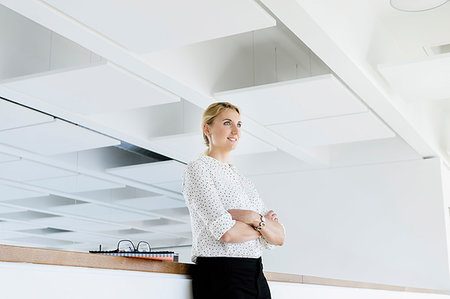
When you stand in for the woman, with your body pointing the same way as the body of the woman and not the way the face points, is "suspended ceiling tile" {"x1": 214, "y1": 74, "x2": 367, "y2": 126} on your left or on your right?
on your left

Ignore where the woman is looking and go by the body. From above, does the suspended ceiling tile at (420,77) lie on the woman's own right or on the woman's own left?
on the woman's own left

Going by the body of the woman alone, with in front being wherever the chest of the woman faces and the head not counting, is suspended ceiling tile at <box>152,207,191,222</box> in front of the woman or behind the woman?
behind

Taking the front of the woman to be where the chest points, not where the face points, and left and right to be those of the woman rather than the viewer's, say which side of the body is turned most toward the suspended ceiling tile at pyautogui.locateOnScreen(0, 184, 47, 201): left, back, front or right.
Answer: back

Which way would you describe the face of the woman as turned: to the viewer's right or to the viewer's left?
to the viewer's right

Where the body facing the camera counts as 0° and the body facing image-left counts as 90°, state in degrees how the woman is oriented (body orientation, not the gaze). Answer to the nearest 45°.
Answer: approximately 315°

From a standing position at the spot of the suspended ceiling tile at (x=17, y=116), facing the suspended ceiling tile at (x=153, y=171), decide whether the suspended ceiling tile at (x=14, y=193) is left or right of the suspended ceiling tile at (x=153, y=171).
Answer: left

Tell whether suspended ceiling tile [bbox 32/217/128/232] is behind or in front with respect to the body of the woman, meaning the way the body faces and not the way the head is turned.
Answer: behind

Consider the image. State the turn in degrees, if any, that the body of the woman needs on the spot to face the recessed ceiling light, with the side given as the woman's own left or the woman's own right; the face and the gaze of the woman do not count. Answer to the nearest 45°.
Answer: approximately 90° to the woman's own left

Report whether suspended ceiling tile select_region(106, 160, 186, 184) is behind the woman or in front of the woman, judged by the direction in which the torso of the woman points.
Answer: behind
